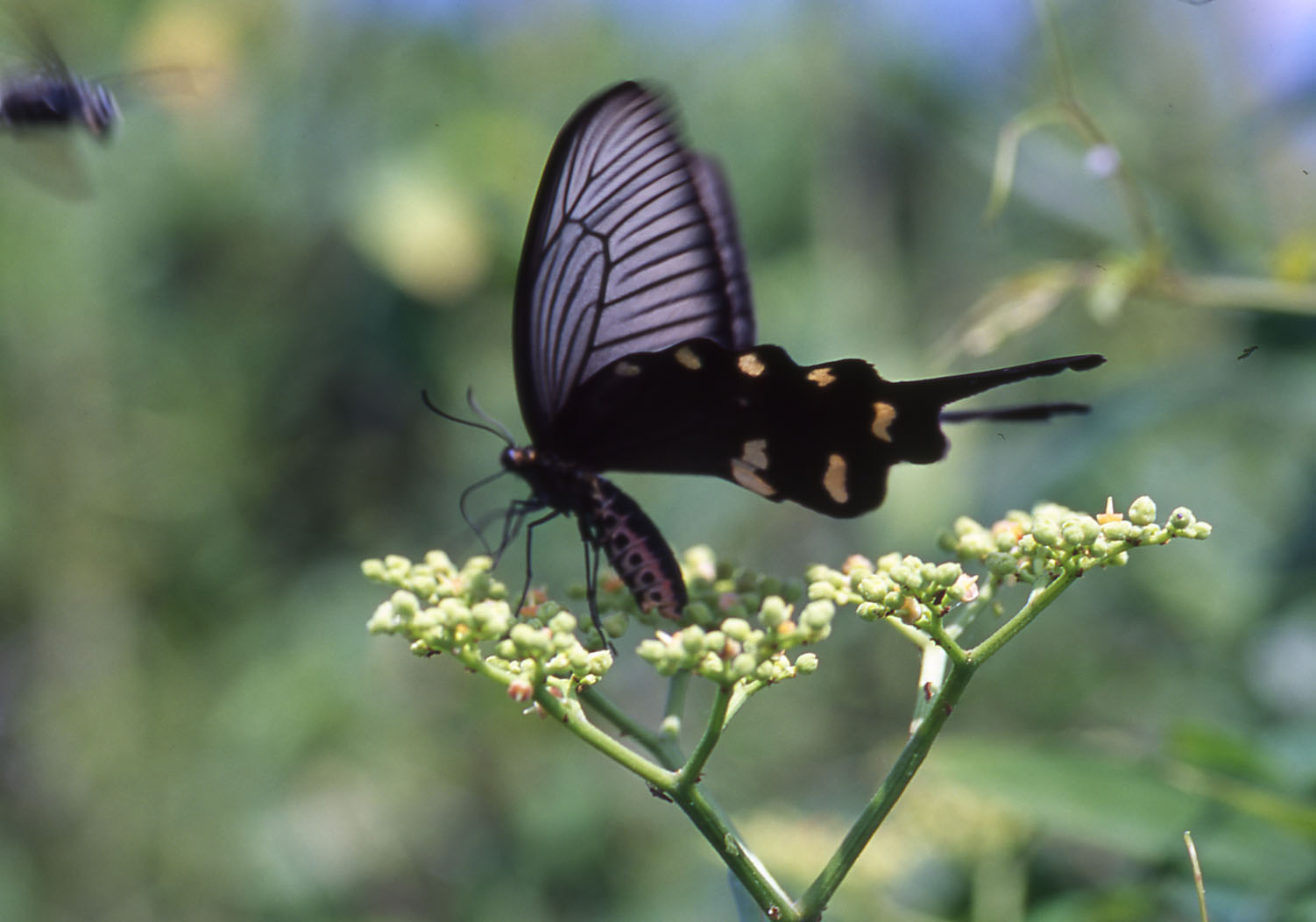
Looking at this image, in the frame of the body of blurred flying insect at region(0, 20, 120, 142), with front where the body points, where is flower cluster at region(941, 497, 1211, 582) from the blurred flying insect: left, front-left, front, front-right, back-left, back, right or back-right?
back

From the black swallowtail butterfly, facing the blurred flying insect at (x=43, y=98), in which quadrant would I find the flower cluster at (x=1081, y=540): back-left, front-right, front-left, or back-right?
back-left

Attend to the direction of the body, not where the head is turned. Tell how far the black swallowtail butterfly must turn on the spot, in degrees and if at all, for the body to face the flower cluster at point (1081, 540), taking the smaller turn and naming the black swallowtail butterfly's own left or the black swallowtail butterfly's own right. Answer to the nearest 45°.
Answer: approximately 135° to the black swallowtail butterfly's own left

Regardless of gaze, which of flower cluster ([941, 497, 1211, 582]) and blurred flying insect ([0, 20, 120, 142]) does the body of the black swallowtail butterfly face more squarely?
the blurred flying insect

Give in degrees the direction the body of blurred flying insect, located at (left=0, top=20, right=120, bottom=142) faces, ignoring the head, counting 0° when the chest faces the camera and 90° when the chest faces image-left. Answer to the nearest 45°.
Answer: approximately 90°

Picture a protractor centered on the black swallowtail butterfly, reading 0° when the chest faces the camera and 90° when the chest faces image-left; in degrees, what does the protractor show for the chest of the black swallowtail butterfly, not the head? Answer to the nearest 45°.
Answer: approximately 90°
